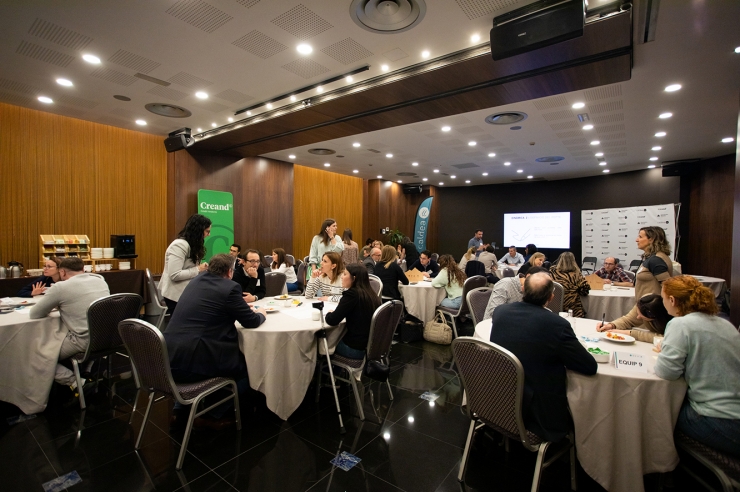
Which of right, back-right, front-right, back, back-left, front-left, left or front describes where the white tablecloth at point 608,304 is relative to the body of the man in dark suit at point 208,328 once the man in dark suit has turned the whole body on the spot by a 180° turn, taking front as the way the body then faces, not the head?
back-left

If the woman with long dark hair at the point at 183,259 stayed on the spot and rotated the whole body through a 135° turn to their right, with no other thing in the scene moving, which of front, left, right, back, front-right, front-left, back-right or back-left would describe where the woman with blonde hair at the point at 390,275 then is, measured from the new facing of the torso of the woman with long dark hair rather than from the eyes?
back-left

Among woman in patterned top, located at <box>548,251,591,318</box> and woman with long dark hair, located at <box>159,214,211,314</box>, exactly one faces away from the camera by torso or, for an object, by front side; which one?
the woman in patterned top

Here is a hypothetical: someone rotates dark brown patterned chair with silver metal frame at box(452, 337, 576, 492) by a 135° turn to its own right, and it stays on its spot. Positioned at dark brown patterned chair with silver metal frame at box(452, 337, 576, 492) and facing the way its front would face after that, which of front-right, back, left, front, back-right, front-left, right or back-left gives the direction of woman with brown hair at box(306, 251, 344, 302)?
back-right

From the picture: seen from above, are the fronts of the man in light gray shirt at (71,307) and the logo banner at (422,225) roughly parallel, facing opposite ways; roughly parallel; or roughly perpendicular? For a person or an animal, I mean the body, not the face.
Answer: roughly perpendicular

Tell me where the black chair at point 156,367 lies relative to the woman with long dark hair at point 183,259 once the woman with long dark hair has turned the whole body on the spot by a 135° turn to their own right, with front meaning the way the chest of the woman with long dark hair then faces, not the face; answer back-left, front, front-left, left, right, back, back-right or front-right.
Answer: front-left

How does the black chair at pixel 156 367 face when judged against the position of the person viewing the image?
facing away from the viewer and to the right of the viewer

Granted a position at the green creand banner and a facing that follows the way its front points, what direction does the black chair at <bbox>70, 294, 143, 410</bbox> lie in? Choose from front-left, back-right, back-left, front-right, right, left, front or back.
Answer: front

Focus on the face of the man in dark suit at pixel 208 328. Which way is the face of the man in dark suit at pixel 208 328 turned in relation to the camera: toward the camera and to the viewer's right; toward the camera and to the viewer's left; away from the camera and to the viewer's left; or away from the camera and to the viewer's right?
away from the camera and to the viewer's right

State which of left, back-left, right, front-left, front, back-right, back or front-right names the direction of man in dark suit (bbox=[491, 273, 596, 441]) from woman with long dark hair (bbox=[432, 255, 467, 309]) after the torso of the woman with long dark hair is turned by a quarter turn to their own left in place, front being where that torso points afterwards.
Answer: front-left

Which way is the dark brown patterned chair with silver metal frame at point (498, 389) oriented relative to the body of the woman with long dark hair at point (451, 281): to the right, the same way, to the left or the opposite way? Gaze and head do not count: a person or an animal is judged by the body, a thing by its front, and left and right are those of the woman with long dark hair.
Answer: to the right

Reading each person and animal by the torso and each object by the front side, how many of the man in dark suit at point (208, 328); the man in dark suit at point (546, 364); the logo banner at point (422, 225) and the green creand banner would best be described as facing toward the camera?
2

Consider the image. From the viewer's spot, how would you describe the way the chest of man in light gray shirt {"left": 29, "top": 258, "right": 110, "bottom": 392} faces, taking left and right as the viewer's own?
facing away from the viewer and to the left of the viewer

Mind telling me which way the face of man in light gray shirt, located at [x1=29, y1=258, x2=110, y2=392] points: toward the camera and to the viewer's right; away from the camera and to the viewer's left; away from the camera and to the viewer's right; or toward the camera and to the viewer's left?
away from the camera and to the viewer's left

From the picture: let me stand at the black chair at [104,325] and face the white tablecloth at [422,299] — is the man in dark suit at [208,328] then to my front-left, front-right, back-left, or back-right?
front-right

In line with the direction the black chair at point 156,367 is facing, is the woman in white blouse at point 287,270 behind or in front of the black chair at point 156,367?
in front

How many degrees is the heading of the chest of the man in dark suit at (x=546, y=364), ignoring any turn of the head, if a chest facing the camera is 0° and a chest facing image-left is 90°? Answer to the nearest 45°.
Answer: approximately 225°

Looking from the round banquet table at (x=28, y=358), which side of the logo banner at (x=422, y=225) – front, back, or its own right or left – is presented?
front
